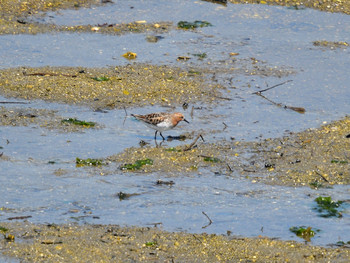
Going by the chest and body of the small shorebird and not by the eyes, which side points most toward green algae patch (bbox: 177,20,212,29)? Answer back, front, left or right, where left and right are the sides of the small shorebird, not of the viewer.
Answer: left

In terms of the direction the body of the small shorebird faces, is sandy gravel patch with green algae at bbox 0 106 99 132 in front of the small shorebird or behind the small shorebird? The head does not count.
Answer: behind

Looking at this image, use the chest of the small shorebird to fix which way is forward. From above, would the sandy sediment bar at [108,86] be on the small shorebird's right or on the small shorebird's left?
on the small shorebird's left

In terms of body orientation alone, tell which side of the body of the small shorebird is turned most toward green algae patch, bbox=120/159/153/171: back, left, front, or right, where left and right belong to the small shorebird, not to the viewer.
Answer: right

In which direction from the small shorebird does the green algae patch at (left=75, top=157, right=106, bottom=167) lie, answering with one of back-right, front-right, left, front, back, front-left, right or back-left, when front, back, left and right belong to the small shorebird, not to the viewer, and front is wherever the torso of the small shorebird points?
back-right

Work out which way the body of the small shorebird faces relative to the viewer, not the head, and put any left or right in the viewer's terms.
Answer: facing to the right of the viewer

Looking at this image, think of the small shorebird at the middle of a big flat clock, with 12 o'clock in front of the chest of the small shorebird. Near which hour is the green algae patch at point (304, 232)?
The green algae patch is roughly at 2 o'clock from the small shorebird.

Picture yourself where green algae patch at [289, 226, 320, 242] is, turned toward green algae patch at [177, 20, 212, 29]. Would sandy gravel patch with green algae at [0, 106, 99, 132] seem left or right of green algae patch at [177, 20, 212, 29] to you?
left

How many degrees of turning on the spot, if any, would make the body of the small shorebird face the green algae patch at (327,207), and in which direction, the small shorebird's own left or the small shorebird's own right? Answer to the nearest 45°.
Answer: approximately 45° to the small shorebird's own right

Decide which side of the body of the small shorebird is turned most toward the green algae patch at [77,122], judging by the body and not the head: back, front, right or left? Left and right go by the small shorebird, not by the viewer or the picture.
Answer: back
